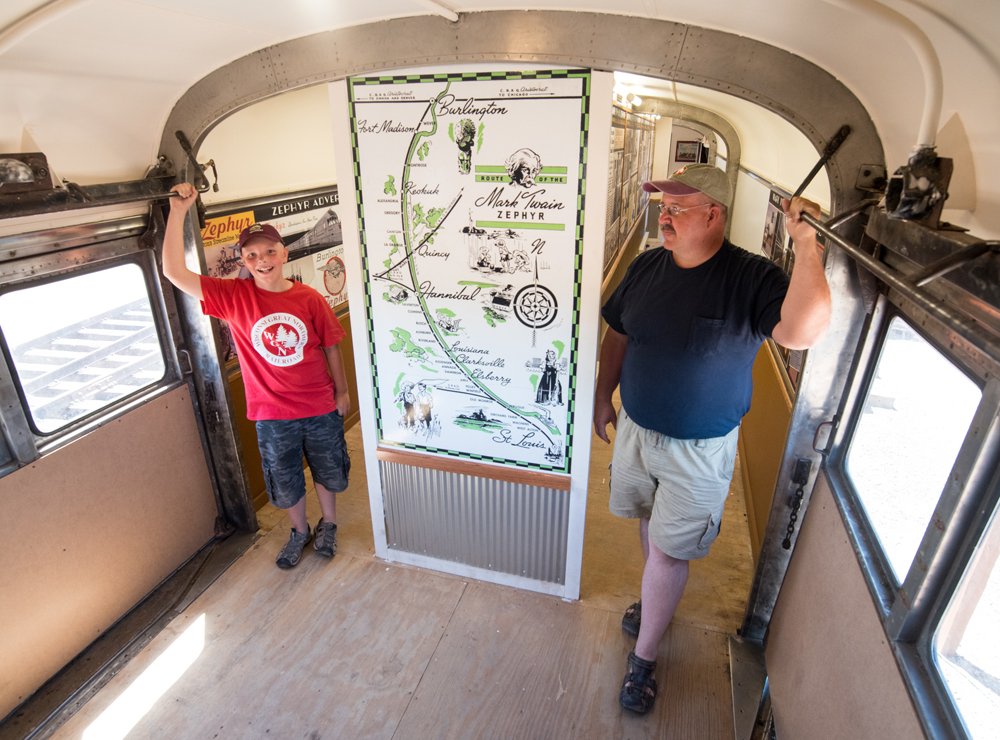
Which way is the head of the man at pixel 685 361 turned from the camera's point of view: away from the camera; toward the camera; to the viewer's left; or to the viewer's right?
to the viewer's left

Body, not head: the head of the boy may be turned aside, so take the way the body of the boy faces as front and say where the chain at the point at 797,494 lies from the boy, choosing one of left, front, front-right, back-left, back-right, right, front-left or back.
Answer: front-left

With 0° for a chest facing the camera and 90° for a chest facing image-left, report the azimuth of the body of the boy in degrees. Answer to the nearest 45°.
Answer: approximately 0°

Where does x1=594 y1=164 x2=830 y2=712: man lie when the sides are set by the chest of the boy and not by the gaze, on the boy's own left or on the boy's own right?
on the boy's own left
